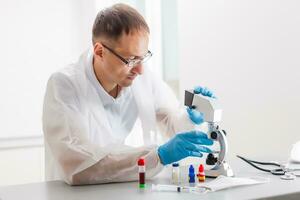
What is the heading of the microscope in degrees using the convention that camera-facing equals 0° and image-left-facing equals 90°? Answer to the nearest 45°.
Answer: approximately 90°

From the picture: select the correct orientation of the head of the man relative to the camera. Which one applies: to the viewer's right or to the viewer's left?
to the viewer's right

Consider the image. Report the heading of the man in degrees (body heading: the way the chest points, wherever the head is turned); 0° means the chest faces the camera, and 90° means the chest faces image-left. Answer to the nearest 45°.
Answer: approximately 315°

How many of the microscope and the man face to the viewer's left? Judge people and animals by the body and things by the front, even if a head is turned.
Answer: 1
